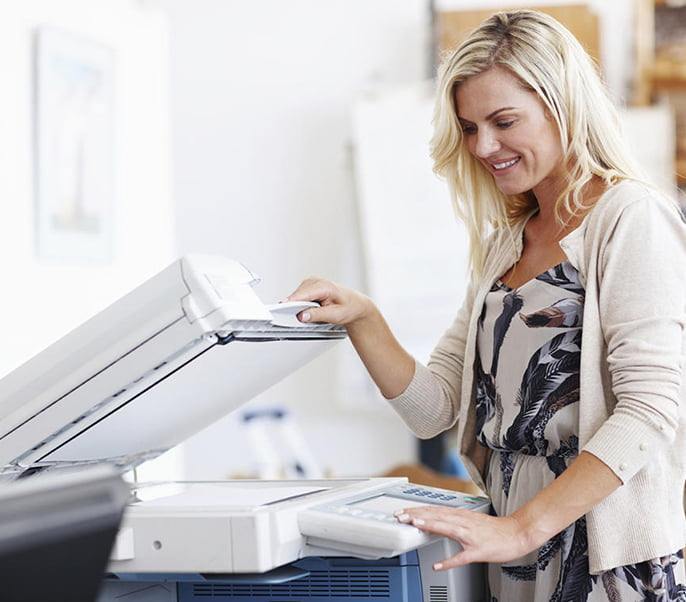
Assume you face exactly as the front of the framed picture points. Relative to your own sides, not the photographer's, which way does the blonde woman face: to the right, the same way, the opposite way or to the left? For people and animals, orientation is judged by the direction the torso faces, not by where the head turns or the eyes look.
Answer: to the right

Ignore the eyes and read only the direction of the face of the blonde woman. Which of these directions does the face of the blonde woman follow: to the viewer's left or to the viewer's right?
to the viewer's left

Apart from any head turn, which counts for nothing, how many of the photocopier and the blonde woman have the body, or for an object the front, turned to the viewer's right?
1

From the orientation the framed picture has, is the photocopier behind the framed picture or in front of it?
in front

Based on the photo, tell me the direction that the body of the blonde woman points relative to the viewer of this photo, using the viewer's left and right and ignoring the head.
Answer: facing the viewer and to the left of the viewer

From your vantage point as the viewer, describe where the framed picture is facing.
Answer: facing the viewer and to the right of the viewer

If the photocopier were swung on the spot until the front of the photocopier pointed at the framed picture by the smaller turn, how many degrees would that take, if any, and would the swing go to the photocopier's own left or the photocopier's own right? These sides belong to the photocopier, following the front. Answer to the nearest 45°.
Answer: approximately 90° to the photocopier's own left

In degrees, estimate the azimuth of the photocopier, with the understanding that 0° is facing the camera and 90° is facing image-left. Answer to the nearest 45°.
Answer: approximately 270°

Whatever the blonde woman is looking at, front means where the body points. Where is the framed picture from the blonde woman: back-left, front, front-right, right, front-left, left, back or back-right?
right
